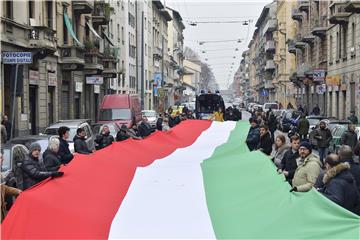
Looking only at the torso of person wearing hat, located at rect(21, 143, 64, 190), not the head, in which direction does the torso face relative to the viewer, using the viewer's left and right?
facing the viewer and to the right of the viewer

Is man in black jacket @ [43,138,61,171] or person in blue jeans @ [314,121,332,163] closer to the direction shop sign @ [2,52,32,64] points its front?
the man in black jacket

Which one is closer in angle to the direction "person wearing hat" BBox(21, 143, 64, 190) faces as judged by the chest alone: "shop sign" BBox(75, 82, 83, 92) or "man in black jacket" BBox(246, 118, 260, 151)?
the man in black jacket

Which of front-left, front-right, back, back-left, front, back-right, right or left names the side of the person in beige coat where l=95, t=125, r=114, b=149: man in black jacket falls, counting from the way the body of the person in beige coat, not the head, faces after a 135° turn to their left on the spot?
back-left

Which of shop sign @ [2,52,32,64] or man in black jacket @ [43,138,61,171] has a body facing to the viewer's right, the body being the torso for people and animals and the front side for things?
the man in black jacket

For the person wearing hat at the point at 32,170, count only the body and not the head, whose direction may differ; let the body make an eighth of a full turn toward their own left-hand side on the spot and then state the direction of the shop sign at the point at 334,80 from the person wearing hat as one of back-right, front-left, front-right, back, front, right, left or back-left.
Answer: front-left

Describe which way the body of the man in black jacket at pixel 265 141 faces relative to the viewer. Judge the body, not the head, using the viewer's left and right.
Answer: facing the viewer and to the left of the viewer
